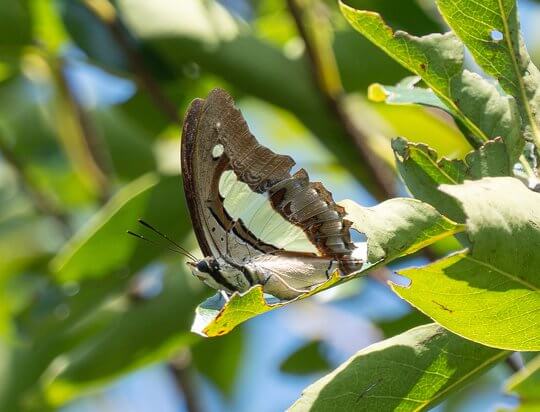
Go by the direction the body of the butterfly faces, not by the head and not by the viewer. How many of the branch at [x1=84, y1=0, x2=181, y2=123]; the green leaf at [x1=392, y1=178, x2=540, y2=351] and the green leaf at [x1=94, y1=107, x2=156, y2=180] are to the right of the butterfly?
2

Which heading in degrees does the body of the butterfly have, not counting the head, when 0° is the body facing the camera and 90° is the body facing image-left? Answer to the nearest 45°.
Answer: approximately 90°
